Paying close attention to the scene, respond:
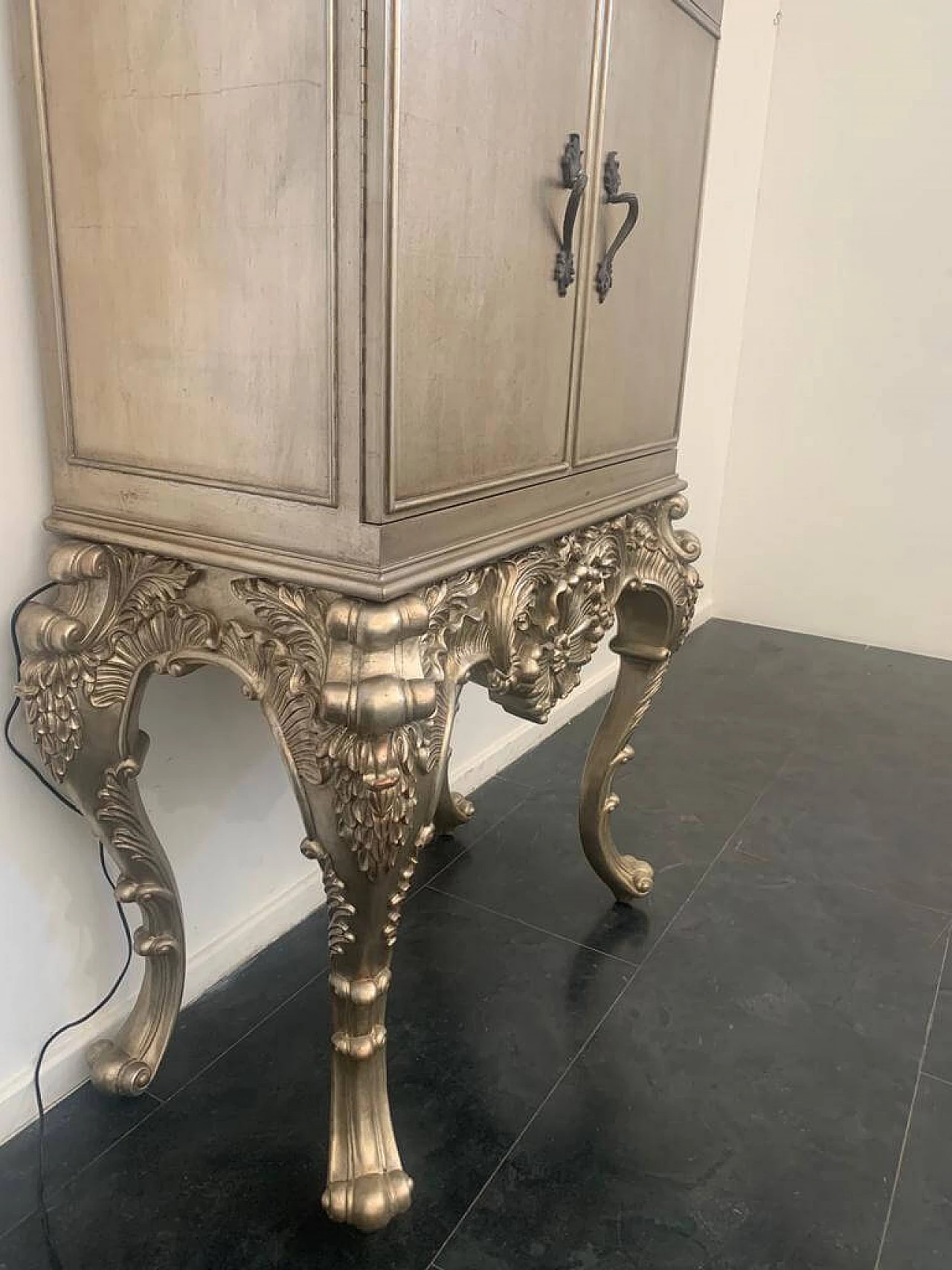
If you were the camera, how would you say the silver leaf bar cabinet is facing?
facing the viewer and to the right of the viewer
